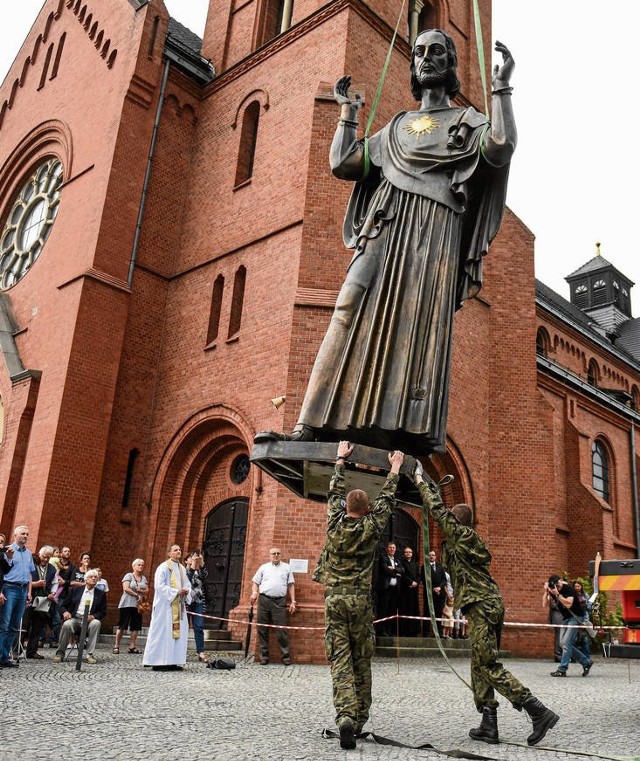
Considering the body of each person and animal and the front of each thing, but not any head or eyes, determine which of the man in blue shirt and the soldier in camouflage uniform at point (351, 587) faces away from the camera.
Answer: the soldier in camouflage uniform

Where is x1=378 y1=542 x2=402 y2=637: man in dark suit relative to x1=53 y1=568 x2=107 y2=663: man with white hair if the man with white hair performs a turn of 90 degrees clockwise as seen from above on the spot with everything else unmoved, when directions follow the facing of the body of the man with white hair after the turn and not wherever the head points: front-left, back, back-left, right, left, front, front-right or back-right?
back

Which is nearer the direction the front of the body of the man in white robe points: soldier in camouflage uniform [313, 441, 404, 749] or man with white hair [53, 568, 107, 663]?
the soldier in camouflage uniform

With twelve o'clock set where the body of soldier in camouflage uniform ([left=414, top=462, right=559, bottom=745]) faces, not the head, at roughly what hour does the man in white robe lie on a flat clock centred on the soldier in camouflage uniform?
The man in white robe is roughly at 12 o'clock from the soldier in camouflage uniform.

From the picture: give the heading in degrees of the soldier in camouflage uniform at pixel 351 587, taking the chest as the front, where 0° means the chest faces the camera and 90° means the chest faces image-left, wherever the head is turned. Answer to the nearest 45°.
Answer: approximately 180°

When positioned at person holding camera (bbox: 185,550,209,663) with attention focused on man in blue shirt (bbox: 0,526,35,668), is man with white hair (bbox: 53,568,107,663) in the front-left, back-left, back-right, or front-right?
front-right

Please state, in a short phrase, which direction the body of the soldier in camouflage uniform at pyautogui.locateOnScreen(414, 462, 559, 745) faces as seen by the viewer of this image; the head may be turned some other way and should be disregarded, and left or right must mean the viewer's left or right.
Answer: facing away from the viewer and to the left of the viewer

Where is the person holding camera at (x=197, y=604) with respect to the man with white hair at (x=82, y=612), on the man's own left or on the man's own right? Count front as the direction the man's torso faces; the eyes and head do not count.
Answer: on the man's own left

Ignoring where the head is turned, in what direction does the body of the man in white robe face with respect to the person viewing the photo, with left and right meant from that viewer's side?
facing the viewer and to the right of the viewer

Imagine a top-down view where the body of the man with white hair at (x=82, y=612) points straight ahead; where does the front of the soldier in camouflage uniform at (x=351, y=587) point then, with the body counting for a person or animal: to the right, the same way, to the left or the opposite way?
the opposite way

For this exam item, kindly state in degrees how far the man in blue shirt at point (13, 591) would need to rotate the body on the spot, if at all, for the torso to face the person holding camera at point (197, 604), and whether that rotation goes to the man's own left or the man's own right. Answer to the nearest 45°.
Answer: approximately 90° to the man's own left

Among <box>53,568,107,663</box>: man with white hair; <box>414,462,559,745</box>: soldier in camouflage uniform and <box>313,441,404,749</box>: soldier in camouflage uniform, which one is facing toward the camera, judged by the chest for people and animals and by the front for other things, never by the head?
the man with white hair

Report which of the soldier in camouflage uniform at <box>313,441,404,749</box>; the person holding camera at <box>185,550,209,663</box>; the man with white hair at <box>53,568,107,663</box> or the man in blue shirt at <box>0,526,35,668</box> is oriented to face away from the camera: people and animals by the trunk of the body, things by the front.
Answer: the soldier in camouflage uniform

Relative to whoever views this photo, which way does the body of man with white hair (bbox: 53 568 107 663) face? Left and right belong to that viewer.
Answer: facing the viewer

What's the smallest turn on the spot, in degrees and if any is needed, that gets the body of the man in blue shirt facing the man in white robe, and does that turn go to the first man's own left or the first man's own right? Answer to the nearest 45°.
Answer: approximately 45° to the first man's own left
